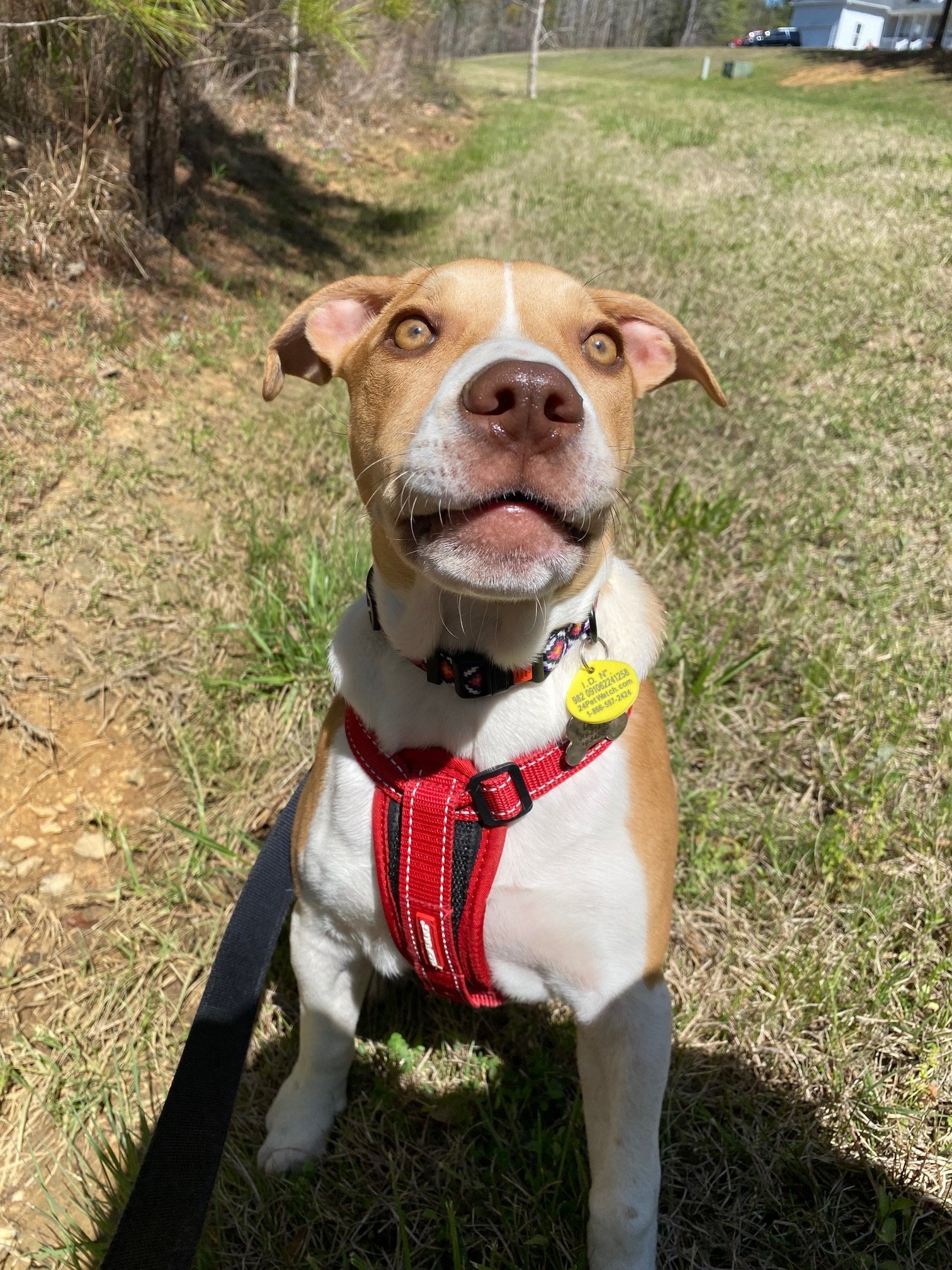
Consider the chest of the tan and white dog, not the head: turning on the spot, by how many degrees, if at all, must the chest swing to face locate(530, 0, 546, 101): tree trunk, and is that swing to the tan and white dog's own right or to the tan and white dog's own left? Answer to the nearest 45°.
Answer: approximately 180°

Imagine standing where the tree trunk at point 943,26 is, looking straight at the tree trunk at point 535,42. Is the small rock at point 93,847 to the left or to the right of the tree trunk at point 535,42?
left

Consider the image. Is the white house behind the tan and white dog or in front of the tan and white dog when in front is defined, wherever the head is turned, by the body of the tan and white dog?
behind

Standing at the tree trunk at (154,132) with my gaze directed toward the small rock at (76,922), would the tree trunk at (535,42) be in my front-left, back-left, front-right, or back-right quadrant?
back-left

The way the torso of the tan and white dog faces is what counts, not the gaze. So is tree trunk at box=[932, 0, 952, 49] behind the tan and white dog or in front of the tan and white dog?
behind

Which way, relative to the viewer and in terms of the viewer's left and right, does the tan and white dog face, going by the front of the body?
facing the viewer

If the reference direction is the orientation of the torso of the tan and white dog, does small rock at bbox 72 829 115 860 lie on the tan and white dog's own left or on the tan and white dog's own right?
on the tan and white dog's own right

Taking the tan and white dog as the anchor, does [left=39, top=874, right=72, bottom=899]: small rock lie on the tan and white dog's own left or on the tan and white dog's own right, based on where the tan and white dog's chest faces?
on the tan and white dog's own right

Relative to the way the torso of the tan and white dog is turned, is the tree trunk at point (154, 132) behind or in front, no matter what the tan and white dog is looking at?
behind
